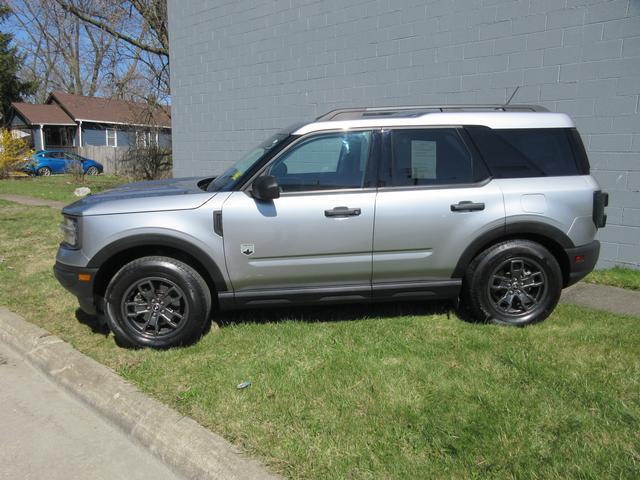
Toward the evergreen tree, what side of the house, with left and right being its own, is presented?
right

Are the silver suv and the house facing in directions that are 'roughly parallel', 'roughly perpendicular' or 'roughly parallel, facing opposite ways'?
roughly perpendicular

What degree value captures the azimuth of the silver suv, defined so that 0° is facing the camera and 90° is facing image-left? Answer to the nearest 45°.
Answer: approximately 90°

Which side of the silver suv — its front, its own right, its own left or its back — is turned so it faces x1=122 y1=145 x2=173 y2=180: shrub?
right

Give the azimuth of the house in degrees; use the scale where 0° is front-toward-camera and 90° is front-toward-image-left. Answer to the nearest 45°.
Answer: approximately 45°
